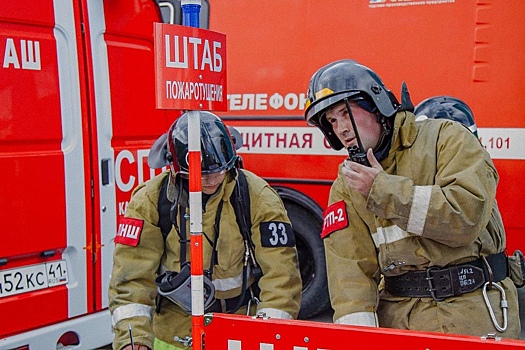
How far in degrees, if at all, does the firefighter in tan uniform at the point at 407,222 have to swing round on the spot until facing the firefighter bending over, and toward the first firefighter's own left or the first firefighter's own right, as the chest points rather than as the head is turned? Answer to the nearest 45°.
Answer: approximately 45° to the first firefighter's own right

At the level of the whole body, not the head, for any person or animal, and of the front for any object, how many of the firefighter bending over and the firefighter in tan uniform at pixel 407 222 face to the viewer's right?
0

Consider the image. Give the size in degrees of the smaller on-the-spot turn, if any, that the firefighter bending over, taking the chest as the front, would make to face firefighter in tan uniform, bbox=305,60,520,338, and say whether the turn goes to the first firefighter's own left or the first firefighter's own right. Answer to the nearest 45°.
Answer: approximately 45° to the first firefighter's own left

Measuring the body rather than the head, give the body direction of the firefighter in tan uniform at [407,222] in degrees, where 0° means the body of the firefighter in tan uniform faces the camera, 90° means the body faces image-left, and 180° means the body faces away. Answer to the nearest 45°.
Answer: approximately 45°

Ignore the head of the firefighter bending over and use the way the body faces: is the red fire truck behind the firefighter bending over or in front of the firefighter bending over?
behind

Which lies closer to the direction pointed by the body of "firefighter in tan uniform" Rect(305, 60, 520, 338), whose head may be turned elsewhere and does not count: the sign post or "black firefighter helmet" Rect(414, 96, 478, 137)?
the sign post

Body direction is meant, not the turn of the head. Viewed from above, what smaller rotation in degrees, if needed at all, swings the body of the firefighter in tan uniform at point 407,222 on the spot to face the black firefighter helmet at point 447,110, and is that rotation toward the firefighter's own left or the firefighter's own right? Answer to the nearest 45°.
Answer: approximately 135° to the firefighter's own right
